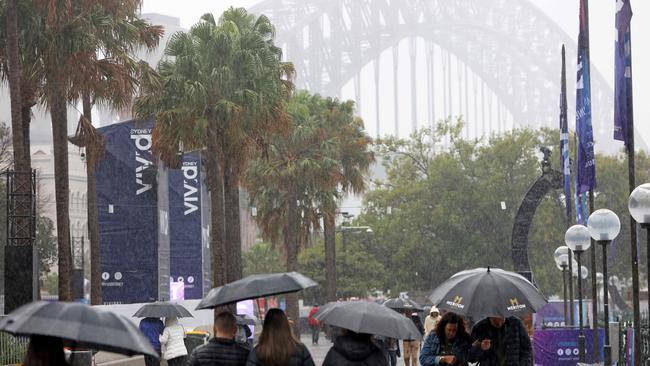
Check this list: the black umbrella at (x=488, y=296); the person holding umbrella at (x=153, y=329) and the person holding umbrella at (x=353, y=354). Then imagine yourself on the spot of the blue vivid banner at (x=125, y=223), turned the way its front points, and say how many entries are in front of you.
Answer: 3

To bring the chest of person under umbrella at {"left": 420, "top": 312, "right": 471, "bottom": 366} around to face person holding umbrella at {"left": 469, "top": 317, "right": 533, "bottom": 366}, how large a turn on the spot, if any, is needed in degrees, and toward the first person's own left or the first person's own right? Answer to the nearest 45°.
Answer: approximately 90° to the first person's own left

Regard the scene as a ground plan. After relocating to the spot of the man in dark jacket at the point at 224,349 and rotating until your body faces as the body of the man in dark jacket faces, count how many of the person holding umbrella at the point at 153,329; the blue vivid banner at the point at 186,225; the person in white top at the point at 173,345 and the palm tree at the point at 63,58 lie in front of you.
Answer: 4

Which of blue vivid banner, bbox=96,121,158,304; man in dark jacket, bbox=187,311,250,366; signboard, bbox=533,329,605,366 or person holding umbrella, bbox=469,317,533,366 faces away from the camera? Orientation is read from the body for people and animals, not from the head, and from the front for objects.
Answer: the man in dark jacket

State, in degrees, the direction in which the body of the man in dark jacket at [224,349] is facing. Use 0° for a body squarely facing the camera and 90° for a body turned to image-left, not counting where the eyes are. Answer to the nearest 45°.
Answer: approximately 180°

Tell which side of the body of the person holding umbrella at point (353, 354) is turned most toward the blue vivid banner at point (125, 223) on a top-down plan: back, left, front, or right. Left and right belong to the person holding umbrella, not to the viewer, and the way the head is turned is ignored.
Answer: front

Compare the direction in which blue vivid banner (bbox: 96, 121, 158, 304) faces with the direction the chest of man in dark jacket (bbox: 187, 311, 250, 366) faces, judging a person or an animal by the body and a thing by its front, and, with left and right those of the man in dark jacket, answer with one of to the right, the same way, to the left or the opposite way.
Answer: the opposite way

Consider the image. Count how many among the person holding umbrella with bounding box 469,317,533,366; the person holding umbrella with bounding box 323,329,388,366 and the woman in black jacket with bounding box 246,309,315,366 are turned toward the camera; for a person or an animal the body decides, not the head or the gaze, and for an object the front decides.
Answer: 1

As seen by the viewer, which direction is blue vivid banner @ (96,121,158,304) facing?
toward the camera

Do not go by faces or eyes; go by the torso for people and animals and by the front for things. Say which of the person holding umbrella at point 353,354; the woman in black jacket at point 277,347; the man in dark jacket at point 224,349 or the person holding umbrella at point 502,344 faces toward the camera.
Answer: the person holding umbrella at point 502,344

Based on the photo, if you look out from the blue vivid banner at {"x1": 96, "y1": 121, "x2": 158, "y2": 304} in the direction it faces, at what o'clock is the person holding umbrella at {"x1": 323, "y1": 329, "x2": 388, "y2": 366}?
The person holding umbrella is roughly at 12 o'clock from the blue vivid banner.

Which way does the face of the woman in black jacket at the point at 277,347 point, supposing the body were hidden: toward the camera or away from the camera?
away from the camera

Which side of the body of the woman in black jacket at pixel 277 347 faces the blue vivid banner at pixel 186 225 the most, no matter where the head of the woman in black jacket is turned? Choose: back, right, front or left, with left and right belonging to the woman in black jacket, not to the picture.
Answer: front

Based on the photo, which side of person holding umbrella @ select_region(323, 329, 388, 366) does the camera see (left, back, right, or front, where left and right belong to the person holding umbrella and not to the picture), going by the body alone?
back

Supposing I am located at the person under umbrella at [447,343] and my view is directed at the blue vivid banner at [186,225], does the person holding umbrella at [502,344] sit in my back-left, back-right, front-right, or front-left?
back-right
